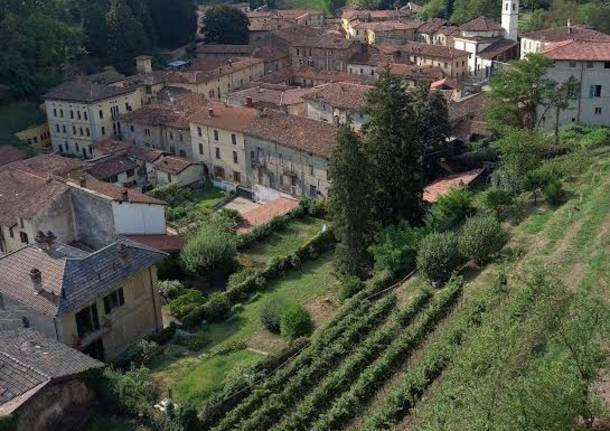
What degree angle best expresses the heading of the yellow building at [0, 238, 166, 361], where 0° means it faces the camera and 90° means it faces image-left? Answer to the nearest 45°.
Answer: approximately 315°

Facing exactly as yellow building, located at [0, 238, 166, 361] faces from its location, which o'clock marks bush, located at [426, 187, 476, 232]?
The bush is roughly at 10 o'clock from the yellow building.

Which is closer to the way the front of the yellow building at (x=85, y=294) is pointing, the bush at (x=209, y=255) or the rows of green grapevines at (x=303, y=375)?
the rows of green grapevines

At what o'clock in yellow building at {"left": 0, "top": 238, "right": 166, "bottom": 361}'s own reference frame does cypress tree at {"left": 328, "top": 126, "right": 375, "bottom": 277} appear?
The cypress tree is roughly at 10 o'clock from the yellow building.

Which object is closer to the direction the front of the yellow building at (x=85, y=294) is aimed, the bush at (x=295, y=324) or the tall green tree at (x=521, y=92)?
the bush

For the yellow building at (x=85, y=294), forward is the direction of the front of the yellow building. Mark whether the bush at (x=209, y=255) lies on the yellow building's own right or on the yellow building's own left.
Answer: on the yellow building's own left

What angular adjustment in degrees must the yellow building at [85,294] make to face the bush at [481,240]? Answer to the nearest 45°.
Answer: approximately 45° to its left

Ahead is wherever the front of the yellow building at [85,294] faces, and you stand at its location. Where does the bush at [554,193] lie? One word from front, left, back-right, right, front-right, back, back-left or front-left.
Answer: front-left

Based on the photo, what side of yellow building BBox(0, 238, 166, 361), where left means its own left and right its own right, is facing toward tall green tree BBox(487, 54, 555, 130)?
left

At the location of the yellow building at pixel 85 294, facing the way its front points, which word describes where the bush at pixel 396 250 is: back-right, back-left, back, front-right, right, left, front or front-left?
front-left
